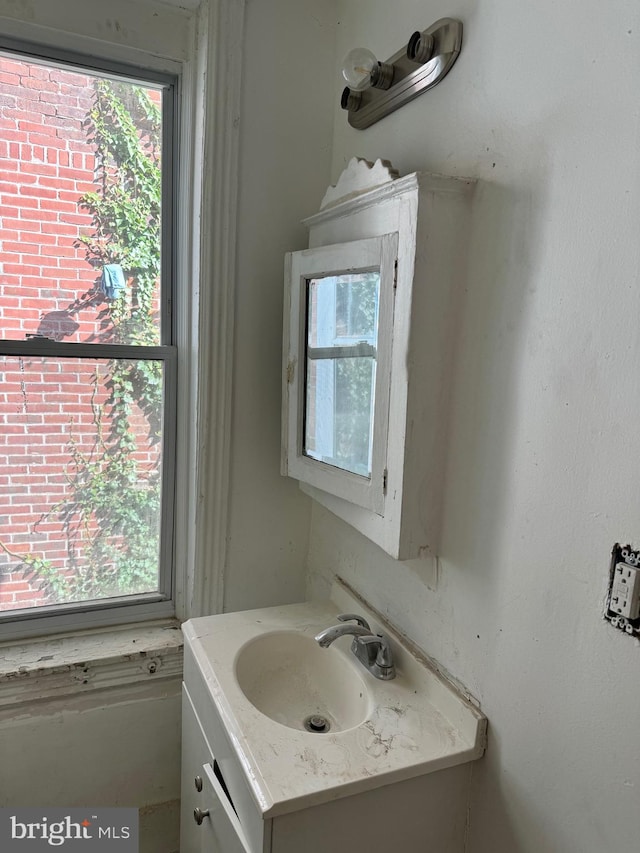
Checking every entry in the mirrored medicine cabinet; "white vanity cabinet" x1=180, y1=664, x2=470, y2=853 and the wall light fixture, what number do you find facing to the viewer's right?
0

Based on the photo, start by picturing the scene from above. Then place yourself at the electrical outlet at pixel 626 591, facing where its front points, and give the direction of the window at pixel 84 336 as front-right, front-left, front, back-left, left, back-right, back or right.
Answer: front-right

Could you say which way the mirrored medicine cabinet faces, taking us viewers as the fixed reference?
facing the viewer and to the left of the viewer

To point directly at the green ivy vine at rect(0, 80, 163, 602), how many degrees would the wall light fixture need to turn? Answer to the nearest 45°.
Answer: approximately 45° to its right

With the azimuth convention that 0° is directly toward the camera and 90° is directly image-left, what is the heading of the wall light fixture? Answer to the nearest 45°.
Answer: approximately 45°

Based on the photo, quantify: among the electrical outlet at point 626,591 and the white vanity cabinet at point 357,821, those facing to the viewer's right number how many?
0

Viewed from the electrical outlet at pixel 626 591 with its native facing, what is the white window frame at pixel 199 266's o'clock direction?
The white window frame is roughly at 2 o'clock from the electrical outlet.
